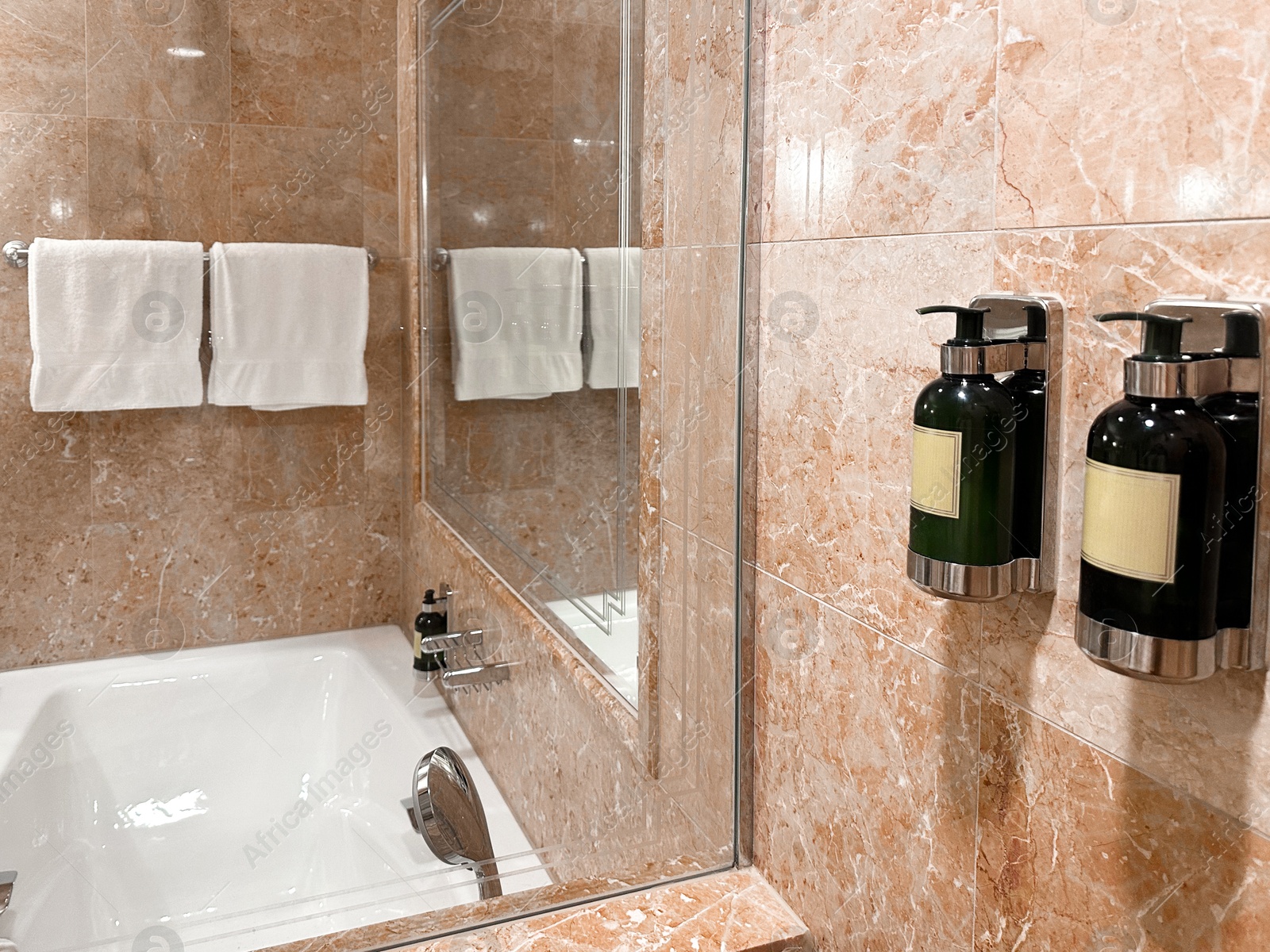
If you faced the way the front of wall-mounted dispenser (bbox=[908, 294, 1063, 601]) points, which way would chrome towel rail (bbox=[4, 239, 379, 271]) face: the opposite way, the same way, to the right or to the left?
to the left

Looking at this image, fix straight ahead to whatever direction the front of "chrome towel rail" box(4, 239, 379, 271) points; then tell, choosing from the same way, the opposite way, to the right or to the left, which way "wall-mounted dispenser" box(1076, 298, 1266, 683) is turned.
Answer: to the right

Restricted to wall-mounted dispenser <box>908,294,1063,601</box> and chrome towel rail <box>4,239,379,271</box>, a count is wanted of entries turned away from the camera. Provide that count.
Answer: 0

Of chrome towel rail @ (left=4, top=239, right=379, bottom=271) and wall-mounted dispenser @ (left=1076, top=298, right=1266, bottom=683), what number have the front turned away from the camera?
0

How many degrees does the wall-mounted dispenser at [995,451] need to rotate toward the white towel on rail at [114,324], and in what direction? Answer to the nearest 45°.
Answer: approximately 45° to its right

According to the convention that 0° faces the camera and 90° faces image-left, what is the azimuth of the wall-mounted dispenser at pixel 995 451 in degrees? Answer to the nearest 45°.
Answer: approximately 45°

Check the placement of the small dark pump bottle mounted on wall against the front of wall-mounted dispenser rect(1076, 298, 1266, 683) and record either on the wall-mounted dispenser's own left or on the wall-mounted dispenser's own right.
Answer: on the wall-mounted dispenser's own right

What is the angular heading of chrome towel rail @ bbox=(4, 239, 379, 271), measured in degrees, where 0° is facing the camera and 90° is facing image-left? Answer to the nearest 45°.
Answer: approximately 0°

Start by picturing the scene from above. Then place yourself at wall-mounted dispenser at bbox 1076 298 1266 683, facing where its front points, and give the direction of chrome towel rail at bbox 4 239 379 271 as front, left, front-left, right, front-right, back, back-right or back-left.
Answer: front-right
